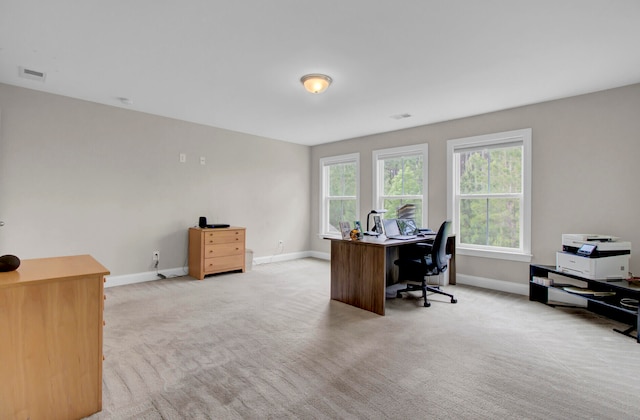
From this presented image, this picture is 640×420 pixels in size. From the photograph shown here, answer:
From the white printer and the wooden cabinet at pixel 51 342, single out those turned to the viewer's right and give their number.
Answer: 1

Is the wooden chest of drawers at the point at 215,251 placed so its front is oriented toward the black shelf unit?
yes

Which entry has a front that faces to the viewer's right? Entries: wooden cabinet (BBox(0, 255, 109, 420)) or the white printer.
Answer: the wooden cabinet

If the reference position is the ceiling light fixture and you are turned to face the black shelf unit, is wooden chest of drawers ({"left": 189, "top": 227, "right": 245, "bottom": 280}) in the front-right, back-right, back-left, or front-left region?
back-left

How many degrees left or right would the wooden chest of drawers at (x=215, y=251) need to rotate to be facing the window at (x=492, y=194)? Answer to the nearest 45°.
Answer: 0° — it already faces it

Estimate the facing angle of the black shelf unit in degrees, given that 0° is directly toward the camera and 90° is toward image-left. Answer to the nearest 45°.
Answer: approximately 45°

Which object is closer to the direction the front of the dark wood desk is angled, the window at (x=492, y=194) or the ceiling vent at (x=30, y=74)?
the window

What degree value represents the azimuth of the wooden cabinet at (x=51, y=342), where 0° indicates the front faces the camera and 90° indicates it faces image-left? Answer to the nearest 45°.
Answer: approximately 270°

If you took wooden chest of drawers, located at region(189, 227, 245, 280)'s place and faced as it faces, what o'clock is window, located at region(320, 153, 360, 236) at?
The window is roughly at 10 o'clock from the wooden chest of drawers.

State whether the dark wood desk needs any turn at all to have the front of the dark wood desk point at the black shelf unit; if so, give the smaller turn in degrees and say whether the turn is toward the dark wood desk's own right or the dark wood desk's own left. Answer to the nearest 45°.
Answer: approximately 45° to the dark wood desk's own left
